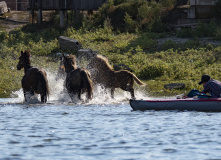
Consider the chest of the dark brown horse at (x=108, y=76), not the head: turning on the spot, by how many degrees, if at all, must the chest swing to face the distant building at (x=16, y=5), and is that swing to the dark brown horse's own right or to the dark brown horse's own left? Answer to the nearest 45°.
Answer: approximately 90° to the dark brown horse's own right

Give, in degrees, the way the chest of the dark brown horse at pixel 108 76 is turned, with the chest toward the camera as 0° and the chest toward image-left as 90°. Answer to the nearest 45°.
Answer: approximately 90°
